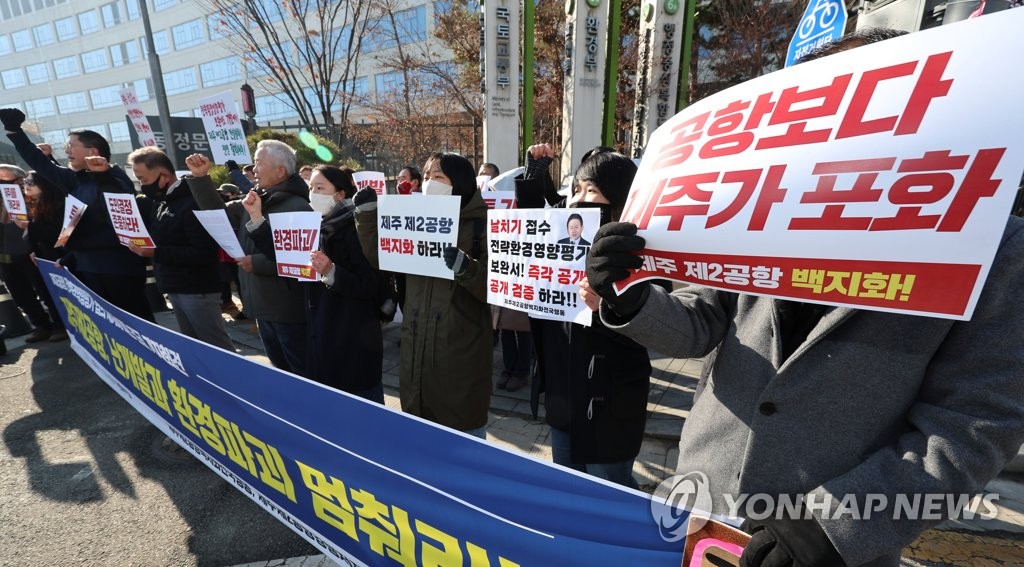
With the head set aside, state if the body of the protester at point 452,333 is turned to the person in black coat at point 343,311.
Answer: no

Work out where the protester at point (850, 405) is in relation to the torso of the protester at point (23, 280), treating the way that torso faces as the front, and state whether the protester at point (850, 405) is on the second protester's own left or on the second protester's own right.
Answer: on the second protester's own left

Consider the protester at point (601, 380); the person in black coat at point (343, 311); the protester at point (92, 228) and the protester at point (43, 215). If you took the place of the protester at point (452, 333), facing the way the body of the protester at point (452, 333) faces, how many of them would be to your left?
1

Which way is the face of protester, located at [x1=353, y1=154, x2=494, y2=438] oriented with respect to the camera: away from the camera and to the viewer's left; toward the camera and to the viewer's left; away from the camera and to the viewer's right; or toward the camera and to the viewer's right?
toward the camera and to the viewer's left

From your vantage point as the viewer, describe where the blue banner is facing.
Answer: facing the viewer and to the left of the viewer

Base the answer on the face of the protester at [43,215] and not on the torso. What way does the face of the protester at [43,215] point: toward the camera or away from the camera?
toward the camera

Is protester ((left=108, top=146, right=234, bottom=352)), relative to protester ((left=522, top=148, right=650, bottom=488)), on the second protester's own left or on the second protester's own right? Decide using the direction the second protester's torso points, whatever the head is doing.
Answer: on the second protester's own right

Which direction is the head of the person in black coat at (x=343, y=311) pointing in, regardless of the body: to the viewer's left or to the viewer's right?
to the viewer's left

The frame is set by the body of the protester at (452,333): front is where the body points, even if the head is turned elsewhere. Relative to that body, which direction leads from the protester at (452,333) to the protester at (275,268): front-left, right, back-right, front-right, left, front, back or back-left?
right

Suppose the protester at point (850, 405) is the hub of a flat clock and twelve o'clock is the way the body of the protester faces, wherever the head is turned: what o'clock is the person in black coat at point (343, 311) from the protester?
The person in black coat is roughly at 2 o'clock from the protester.

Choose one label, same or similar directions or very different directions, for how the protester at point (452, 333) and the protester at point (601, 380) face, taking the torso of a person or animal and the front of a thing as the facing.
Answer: same or similar directions

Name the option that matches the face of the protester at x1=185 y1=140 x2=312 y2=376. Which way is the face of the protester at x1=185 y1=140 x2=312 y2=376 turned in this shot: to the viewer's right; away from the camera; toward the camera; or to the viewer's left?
to the viewer's left

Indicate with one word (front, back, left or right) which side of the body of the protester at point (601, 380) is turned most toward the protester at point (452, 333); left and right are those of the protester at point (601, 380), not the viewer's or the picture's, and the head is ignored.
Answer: right

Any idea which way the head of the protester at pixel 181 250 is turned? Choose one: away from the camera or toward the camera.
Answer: toward the camera

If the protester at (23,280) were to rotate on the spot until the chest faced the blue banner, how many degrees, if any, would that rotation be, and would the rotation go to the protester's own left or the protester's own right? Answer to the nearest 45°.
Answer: approximately 45° to the protester's own left

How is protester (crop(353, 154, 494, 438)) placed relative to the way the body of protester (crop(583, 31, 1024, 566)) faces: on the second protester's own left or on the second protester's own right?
on the second protester's own right
